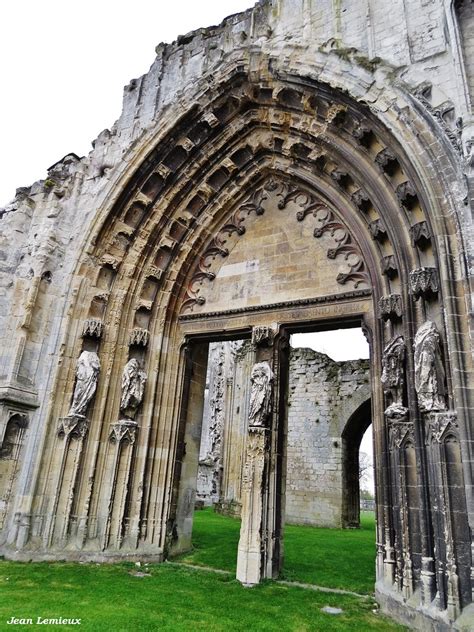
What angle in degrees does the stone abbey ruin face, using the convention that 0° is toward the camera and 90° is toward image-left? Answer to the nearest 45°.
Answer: approximately 45°
